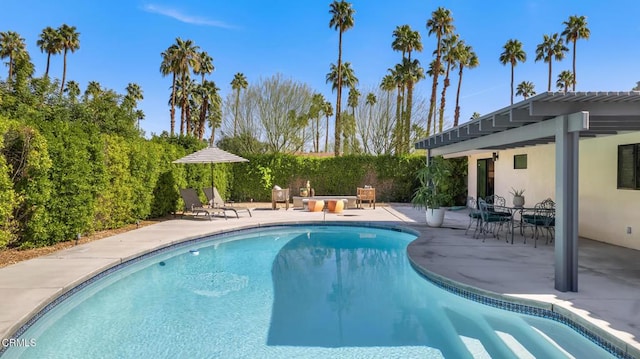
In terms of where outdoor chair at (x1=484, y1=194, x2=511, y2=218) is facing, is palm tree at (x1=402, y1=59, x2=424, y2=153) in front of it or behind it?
behind

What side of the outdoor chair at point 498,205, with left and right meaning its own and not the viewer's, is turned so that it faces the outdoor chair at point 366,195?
back

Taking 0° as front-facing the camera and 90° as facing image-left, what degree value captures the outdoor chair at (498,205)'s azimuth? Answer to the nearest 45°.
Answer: approximately 315°

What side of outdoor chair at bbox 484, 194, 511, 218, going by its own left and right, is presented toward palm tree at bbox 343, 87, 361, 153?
back

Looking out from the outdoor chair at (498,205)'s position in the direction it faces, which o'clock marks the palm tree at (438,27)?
The palm tree is roughly at 7 o'clock from the outdoor chair.

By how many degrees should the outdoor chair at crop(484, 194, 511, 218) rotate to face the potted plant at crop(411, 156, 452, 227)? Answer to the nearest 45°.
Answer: approximately 135° to its right

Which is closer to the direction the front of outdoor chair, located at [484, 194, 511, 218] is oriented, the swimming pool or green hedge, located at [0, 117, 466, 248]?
the swimming pool

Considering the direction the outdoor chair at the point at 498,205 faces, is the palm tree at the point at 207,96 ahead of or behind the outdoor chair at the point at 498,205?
behind

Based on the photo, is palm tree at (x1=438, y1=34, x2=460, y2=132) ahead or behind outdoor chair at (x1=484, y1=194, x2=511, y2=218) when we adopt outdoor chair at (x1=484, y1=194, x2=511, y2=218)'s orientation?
behind

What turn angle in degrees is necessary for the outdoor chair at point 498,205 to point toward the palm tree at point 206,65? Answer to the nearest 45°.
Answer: approximately 180°
